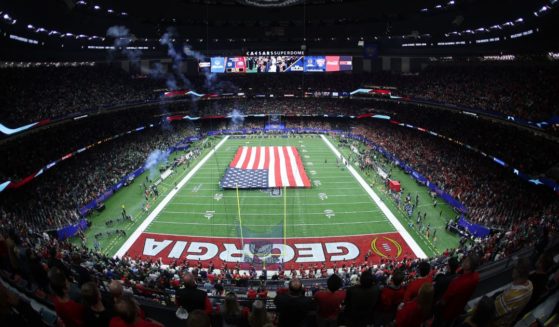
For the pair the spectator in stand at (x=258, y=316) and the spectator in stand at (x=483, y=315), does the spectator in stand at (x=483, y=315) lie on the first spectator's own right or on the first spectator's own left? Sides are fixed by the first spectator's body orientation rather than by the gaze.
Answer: on the first spectator's own right

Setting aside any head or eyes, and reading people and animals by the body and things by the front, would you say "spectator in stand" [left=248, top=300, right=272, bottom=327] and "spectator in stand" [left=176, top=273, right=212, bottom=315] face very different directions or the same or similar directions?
same or similar directions

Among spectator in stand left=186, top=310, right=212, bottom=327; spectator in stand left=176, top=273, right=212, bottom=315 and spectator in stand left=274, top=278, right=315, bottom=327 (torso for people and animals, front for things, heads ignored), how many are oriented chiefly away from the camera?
3

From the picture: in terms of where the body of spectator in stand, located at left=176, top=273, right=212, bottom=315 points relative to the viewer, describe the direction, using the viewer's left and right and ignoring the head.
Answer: facing away from the viewer

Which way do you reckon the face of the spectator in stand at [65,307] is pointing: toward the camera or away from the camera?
away from the camera

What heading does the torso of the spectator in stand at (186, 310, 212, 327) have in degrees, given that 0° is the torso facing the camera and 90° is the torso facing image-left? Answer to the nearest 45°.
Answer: approximately 180°

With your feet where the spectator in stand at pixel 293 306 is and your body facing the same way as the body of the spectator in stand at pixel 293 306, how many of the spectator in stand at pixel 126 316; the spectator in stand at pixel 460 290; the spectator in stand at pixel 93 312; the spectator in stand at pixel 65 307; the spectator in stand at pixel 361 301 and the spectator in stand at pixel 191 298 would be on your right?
2

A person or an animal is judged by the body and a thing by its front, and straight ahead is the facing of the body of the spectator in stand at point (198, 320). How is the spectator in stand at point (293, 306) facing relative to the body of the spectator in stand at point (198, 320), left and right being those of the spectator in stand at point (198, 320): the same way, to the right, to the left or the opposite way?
the same way

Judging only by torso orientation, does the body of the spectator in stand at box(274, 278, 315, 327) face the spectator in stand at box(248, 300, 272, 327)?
no

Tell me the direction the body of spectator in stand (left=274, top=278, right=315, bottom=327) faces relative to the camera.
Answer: away from the camera

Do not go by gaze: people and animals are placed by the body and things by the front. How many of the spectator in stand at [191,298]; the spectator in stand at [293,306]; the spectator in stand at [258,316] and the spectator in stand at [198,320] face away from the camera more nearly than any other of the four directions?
4

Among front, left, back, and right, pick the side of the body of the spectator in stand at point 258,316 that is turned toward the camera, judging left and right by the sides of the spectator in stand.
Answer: back

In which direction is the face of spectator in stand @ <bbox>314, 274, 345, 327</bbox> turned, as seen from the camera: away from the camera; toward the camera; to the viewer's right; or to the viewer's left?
away from the camera

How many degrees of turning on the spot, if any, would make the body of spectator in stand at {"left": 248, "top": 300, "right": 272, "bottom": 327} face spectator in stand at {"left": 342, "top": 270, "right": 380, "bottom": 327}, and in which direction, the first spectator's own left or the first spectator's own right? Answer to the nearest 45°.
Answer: approximately 45° to the first spectator's own right

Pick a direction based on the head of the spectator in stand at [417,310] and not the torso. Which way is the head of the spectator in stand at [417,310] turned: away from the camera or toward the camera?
away from the camera

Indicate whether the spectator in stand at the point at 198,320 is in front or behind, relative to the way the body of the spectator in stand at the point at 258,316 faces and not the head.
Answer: behind
